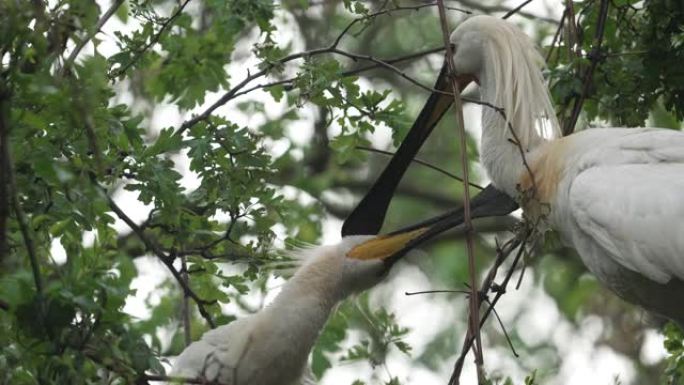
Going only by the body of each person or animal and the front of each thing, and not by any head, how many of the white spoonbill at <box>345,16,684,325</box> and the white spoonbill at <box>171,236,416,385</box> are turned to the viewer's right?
1

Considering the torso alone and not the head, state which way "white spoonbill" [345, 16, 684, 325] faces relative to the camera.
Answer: to the viewer's left

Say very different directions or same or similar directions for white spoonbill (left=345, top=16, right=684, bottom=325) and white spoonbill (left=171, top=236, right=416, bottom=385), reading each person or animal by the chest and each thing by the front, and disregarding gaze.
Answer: very different directions

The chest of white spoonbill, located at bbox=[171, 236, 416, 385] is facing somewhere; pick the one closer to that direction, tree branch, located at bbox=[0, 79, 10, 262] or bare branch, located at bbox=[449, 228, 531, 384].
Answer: the bare branch

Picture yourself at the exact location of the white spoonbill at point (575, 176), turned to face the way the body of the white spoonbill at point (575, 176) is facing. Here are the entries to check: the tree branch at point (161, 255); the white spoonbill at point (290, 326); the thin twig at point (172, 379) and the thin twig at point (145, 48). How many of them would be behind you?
0

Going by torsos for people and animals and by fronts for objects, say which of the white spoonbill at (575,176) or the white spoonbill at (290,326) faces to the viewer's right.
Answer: the white spoonbill at (290,326)

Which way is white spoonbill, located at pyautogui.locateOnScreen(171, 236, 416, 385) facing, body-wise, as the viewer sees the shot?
to the viewer's right

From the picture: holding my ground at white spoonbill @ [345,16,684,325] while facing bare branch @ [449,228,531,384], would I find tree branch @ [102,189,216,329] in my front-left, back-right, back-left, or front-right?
front-right

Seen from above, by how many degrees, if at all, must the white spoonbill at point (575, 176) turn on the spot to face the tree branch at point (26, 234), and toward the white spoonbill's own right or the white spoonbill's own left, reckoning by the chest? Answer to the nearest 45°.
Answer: approximately 45° to the white spoonbill's own left

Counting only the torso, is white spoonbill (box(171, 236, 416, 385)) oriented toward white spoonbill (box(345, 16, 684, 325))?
yes
